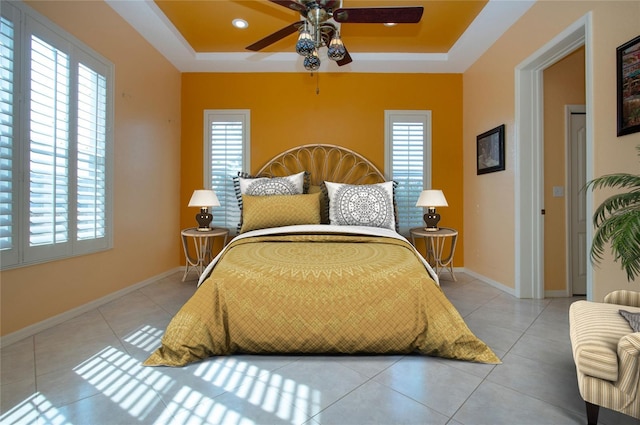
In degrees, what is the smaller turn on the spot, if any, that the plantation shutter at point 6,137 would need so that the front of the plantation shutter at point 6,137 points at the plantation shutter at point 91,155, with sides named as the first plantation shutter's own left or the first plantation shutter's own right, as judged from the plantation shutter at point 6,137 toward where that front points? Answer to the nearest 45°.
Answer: approximately 90° to the first plantation shutter's own left

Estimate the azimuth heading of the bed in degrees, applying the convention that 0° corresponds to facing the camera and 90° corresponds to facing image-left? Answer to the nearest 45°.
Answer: approximately 0°

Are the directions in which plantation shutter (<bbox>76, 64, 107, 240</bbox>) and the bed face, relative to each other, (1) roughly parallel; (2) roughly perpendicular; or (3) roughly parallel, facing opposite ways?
roughly perpendicular

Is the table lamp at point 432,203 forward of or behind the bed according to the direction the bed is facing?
behind

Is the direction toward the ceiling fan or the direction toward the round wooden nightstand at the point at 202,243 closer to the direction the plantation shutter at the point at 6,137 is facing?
the ceiling fan

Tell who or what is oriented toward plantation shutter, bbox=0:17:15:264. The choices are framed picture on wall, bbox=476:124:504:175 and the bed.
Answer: the framed picture on wall

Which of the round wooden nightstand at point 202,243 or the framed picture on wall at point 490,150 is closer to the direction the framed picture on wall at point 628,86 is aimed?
the round wooden nightstand

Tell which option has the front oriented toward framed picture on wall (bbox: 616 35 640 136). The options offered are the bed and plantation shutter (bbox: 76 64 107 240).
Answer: the plantation shutter

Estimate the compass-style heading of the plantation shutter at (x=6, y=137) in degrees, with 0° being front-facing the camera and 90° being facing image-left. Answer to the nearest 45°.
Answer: approximately 315°

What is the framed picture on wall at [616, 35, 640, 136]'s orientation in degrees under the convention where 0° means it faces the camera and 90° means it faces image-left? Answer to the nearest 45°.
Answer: approximately 45°

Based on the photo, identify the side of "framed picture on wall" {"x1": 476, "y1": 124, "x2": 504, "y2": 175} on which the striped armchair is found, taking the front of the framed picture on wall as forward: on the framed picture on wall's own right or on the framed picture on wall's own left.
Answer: on the framed picture on wall's own left

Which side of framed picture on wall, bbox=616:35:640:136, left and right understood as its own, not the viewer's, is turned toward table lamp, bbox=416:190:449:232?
right
